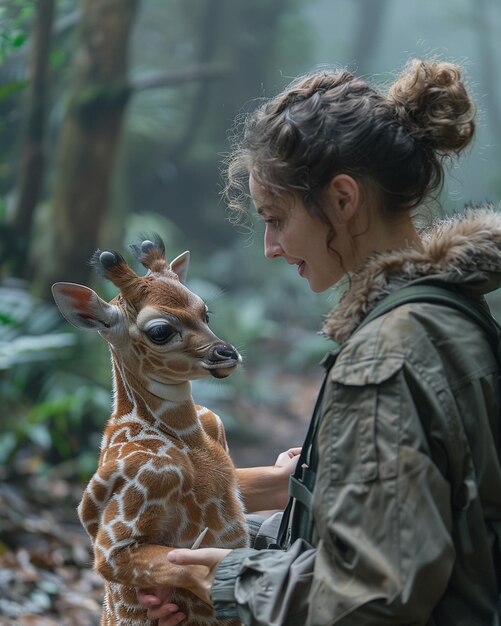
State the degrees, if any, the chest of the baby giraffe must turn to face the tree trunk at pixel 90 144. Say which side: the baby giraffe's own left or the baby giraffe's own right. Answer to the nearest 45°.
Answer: approximately 135° to the baby giraffe's own left

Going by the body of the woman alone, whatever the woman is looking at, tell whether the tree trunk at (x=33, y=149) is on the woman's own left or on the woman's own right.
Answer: on the woman's own right

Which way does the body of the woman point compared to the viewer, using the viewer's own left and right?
facing to the left of the viewer

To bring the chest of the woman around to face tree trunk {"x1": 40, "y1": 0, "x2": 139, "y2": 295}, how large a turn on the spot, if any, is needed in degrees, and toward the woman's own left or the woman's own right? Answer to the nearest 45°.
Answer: approximately 90° to the woman's own right

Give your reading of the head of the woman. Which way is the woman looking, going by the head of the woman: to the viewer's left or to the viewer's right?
to the viewer's left

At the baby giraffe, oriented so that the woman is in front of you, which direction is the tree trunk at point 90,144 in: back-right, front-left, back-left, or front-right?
back-left

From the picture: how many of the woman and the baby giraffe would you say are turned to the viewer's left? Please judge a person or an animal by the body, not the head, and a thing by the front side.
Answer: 1

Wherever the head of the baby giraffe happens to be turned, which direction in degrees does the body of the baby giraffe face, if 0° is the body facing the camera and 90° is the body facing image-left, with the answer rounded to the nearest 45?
approximately 315°

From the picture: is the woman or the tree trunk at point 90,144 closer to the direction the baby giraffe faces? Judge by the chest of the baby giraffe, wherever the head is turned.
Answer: the woman
